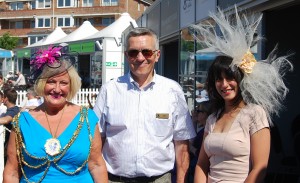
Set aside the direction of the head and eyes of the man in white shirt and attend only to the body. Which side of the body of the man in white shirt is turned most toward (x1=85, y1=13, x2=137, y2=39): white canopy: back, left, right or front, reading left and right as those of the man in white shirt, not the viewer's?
back

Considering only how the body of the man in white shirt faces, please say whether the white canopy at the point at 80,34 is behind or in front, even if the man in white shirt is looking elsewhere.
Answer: behind

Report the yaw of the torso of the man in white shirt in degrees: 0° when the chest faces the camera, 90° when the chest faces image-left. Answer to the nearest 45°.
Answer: approximately 0°
